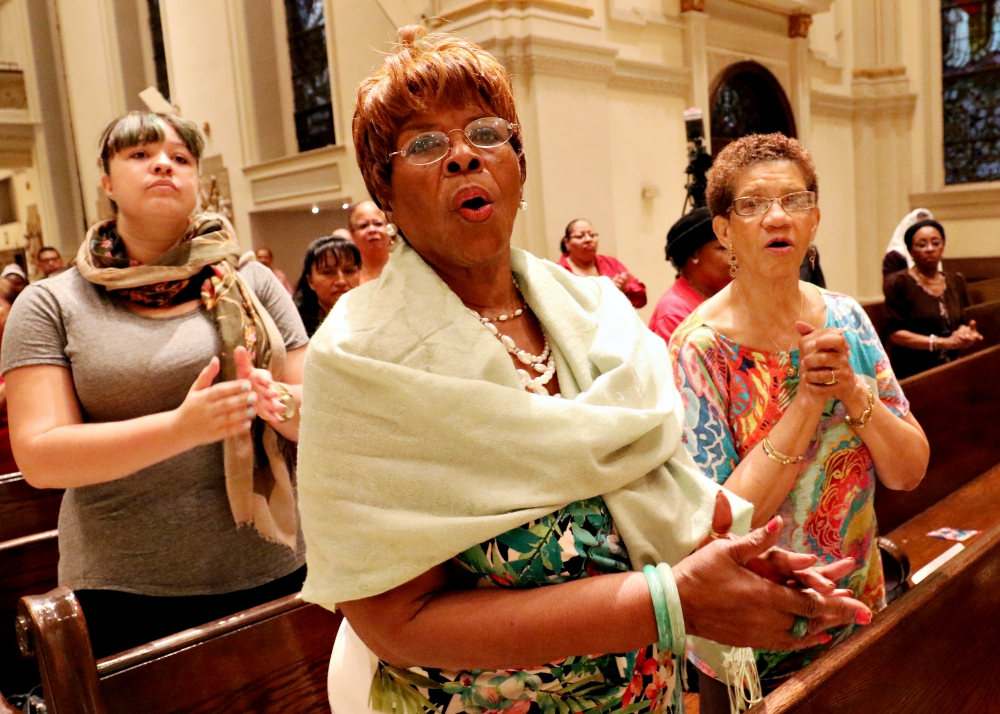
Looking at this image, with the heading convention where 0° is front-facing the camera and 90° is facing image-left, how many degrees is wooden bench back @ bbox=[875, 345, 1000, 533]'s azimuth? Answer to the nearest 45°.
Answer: approximately 315°

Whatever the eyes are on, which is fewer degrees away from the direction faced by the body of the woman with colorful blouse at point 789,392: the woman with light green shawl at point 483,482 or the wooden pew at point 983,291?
the woman with light green shawl

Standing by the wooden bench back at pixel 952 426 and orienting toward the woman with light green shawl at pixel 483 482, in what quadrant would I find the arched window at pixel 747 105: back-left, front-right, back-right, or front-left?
back-right

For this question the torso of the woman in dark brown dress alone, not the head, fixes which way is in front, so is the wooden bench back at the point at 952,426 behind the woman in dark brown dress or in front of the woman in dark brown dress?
in front

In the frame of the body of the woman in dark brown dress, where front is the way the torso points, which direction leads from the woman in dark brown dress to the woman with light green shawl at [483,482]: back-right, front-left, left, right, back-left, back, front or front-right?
front-right

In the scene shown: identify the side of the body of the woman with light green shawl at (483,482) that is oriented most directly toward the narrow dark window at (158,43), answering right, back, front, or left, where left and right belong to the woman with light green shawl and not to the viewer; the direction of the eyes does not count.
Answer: back

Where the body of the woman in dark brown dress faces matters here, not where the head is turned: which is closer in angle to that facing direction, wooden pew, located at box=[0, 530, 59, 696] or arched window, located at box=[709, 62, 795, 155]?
the wooden pew

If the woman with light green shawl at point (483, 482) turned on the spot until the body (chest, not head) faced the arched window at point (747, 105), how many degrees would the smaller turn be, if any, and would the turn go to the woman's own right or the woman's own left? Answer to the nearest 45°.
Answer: approximately 135° to the woman's own left

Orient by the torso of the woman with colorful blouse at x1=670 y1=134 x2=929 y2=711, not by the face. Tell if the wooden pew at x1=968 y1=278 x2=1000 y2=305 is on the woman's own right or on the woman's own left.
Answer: on the woman's own left

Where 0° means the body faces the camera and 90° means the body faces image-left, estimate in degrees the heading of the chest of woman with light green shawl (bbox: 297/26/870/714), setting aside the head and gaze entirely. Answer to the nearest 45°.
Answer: approximately 315°

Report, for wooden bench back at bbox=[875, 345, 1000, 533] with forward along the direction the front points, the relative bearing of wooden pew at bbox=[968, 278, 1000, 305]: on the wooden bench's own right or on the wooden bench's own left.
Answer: on the wooden bench's own left

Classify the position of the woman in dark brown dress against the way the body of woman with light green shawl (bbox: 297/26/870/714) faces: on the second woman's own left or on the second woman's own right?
on the second woman's own left
